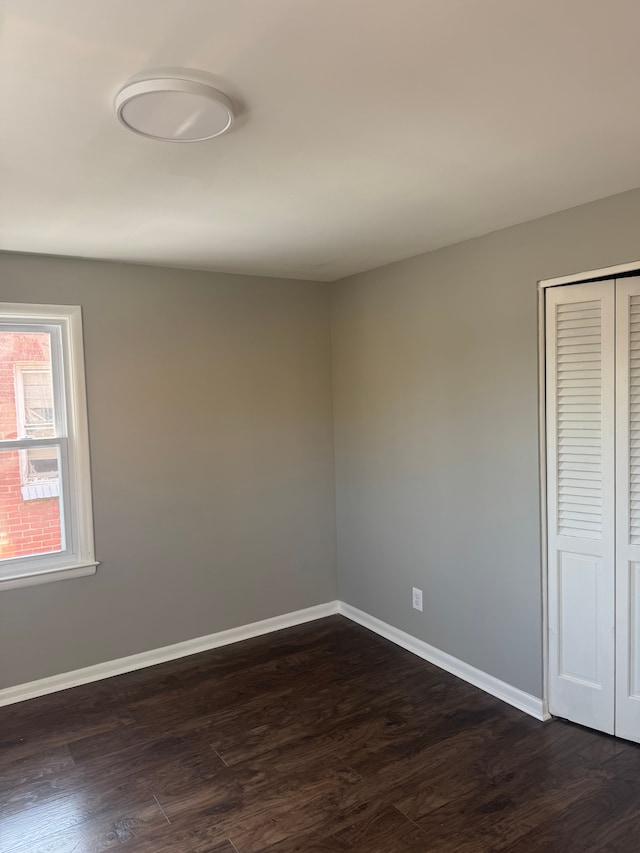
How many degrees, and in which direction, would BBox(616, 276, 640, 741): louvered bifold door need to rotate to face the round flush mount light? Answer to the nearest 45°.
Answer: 0° — it already faces it

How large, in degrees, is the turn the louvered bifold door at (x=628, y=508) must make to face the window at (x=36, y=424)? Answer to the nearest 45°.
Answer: approximately 45° to its right

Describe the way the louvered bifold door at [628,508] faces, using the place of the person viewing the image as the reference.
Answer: facing the viewer and to the left of the viewer

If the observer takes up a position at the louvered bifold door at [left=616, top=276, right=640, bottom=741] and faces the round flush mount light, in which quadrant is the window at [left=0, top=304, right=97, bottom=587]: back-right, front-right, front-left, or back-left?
front-right

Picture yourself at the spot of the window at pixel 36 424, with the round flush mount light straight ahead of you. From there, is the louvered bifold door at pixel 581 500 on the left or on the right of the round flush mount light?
left

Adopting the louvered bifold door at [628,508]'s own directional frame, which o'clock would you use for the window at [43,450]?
The window is roughly at 1 o'clock from the louvered bifold door.
